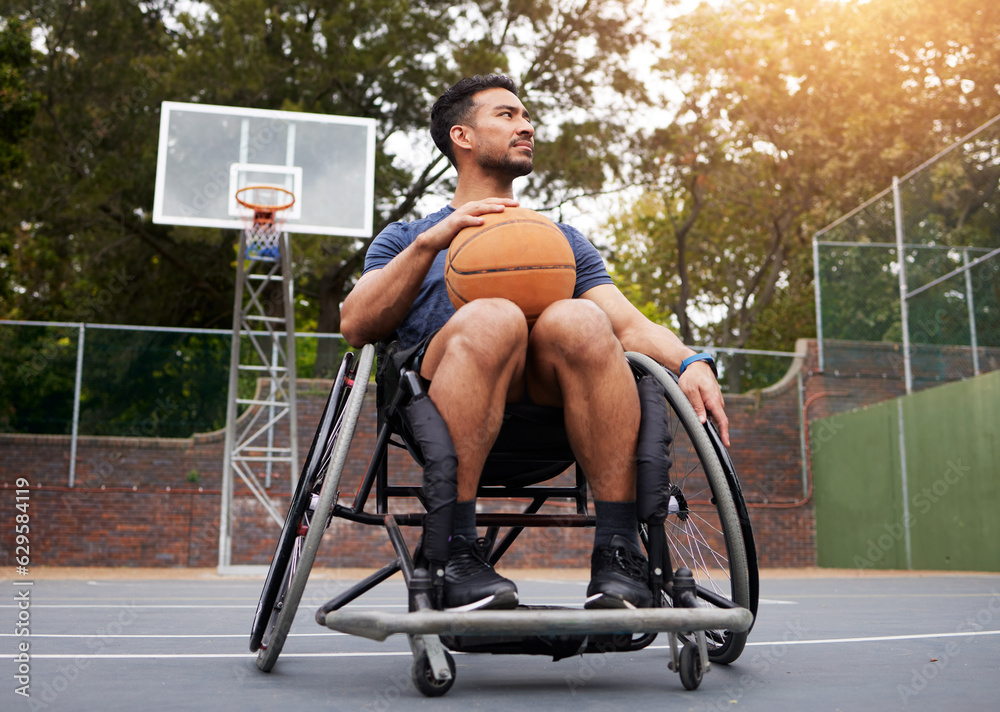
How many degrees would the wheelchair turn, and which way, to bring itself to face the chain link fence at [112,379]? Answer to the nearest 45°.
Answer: approximately 135° to its right

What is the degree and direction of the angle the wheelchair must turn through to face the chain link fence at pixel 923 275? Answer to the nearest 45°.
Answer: approximately 135° to its left

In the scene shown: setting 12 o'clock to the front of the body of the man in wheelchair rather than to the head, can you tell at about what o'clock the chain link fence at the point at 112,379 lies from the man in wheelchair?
The chain link fence is roughly at 5 o'clock from the man in wheelchair.

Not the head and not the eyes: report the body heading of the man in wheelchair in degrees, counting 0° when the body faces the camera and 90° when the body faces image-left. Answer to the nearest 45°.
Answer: approximately 0°

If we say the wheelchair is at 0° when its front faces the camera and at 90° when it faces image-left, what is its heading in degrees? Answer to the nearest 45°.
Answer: approximately 0°
